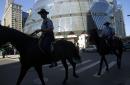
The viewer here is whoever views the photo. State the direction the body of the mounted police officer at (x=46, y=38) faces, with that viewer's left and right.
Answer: facing to the left of the viewer
